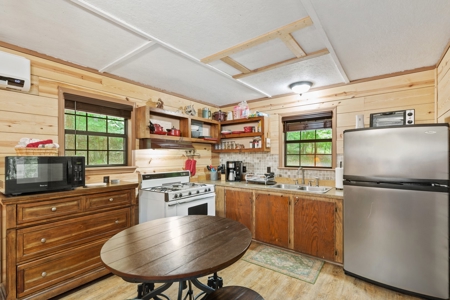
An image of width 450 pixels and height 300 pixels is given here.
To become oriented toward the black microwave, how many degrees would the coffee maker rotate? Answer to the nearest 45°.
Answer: approximately 45° to its right

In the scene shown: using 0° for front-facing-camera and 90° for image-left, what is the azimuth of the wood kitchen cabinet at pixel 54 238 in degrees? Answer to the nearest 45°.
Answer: approximately 315°

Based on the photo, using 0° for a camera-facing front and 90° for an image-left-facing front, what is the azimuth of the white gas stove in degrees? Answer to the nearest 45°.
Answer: approximately 315°

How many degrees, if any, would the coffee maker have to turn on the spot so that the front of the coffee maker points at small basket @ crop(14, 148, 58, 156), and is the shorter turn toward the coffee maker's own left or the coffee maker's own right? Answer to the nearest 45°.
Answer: approximately 45° to the coffee maker's own right

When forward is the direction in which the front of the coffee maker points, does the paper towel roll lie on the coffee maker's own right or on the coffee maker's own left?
on the coffee maker's own left

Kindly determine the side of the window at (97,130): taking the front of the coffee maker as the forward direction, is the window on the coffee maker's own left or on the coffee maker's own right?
on the coffee maker's own right
